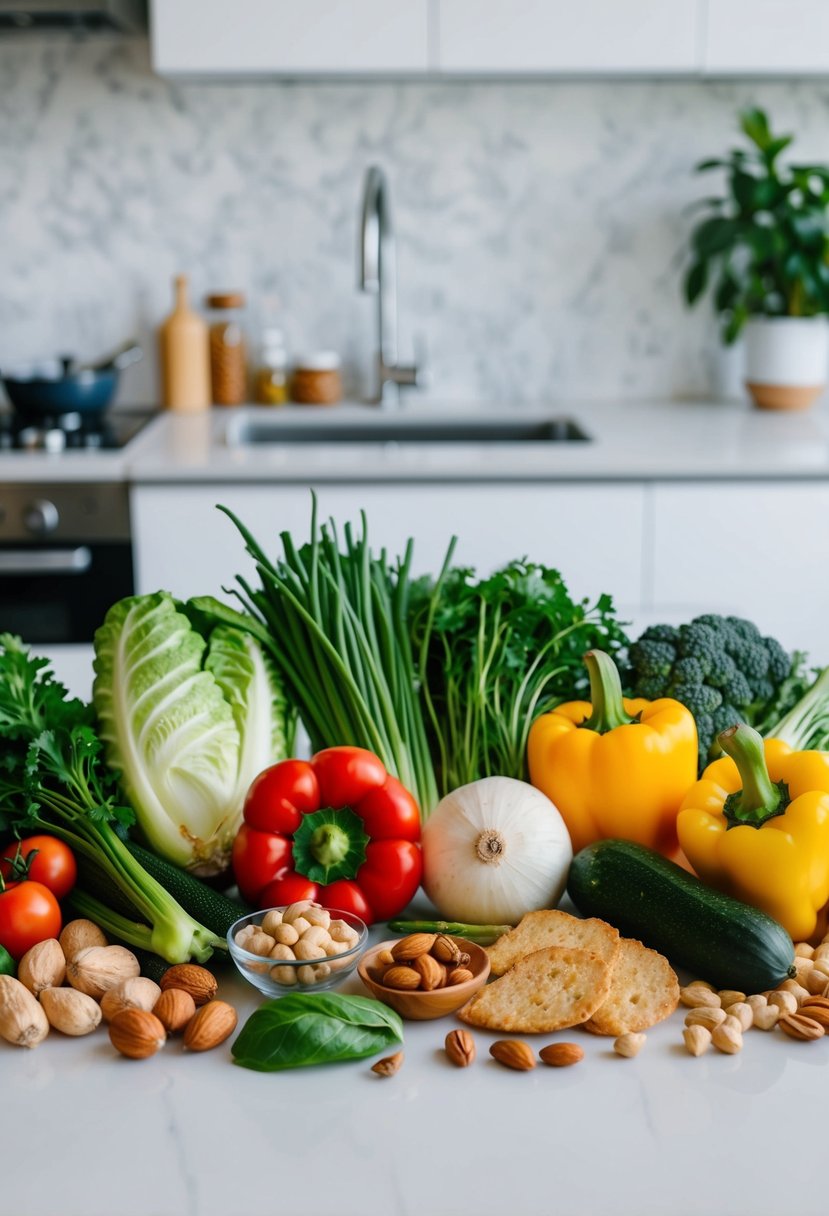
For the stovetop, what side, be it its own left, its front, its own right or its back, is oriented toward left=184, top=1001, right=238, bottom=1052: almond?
front

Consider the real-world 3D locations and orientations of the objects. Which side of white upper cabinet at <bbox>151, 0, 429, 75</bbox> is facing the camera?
front

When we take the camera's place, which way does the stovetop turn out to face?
facing the viewer

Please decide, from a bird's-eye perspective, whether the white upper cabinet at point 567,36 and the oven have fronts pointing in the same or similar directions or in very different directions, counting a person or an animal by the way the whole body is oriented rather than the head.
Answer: same or similar directions

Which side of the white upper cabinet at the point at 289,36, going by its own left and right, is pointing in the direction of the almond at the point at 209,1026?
front

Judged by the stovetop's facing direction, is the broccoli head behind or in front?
in front

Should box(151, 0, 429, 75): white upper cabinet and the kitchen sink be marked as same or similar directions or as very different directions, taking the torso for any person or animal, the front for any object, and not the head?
same or similar directions

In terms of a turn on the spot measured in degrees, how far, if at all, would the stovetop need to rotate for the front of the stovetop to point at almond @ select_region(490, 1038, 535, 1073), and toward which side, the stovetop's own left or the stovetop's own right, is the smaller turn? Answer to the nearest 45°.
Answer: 0° — it already faces it

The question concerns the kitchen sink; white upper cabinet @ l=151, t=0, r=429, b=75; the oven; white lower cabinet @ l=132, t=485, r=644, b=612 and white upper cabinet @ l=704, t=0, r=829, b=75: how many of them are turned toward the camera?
5

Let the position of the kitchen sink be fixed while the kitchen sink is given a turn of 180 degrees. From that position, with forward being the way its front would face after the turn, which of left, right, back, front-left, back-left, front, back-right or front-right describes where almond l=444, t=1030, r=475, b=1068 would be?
back

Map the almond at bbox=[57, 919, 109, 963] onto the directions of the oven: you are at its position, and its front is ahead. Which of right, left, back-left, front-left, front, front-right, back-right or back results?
front

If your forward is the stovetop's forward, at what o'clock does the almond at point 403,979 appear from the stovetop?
The almond is roughly at 12 o'clock from the stovetop.

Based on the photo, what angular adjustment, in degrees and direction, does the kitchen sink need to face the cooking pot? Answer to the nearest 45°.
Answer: approximately 45° to its right

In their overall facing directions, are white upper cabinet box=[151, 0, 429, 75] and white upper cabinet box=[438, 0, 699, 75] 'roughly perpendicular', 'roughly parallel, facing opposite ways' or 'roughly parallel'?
roughly parallel
